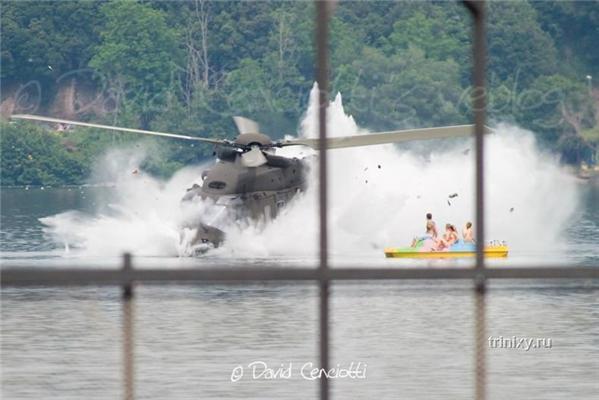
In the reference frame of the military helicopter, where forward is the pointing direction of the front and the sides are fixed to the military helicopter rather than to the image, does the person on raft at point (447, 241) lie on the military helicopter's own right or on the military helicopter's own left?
on the military helicopter's own left
